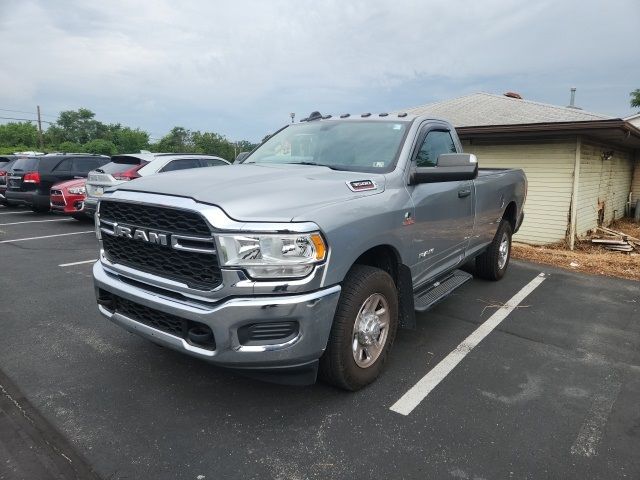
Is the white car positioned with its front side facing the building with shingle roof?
no

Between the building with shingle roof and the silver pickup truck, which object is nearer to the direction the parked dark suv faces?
the building with shingle roof

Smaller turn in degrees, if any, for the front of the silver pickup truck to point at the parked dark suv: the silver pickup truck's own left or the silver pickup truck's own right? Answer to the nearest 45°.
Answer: approximately 90° to the silver pickup truck's own right

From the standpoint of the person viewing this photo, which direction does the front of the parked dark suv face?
facing away from the viewer and to the right of the viewer

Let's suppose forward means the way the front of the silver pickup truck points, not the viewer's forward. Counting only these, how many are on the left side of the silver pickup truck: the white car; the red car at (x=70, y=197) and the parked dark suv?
0

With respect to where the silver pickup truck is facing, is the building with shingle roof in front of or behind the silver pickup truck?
behind

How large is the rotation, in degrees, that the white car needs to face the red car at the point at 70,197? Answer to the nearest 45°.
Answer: approximately 90° to its left

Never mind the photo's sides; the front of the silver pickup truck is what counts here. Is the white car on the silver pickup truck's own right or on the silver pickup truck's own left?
on the silver pickup truck's own right

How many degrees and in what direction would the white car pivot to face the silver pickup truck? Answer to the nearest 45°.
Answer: approximately 135° to its right

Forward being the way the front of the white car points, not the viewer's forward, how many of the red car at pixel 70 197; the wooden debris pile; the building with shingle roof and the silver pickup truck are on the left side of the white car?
1

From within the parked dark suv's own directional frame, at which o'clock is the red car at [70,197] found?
The red car is roughly at 4 o'clock from the parked dark suv.

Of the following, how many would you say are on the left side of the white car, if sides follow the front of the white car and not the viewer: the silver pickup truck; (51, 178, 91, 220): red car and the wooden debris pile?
1

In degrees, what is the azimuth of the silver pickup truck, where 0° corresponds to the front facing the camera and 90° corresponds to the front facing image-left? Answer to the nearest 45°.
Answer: approximately 45°

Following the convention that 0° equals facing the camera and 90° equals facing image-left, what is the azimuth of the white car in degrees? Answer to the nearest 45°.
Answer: approximately 225°

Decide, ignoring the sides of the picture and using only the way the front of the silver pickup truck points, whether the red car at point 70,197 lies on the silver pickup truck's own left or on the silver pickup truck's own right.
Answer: on the silver pickup truck's own right

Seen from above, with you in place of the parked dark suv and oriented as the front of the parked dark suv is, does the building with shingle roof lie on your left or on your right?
on your right

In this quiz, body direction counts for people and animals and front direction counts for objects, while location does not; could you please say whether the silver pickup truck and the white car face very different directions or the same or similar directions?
very different directions

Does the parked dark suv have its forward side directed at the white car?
no

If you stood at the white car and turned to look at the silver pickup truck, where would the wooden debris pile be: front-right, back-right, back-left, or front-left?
front-left
